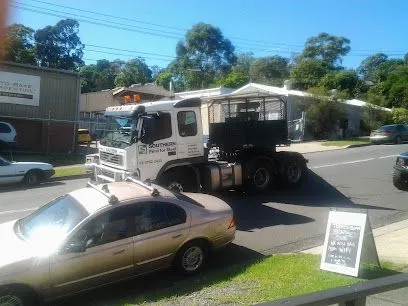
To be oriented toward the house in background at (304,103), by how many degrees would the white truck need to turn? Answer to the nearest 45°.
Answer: approximately 135° to its right

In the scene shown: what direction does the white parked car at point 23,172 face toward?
to the viewer's right

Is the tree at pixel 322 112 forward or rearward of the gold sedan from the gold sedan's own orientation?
rearward

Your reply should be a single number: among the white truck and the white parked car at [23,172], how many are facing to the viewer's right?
1

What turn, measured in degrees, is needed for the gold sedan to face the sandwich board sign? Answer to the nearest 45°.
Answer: approximately 135° to its left

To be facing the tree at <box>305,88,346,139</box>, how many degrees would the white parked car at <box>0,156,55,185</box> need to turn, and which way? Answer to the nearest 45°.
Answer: approximately 45° to its left

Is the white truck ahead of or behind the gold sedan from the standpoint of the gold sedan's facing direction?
behind

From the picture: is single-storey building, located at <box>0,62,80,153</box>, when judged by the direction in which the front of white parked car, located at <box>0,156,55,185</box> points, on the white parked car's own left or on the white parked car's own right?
on the white parked car's own left

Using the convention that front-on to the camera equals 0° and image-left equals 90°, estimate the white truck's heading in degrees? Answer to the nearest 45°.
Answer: approximately 45°
